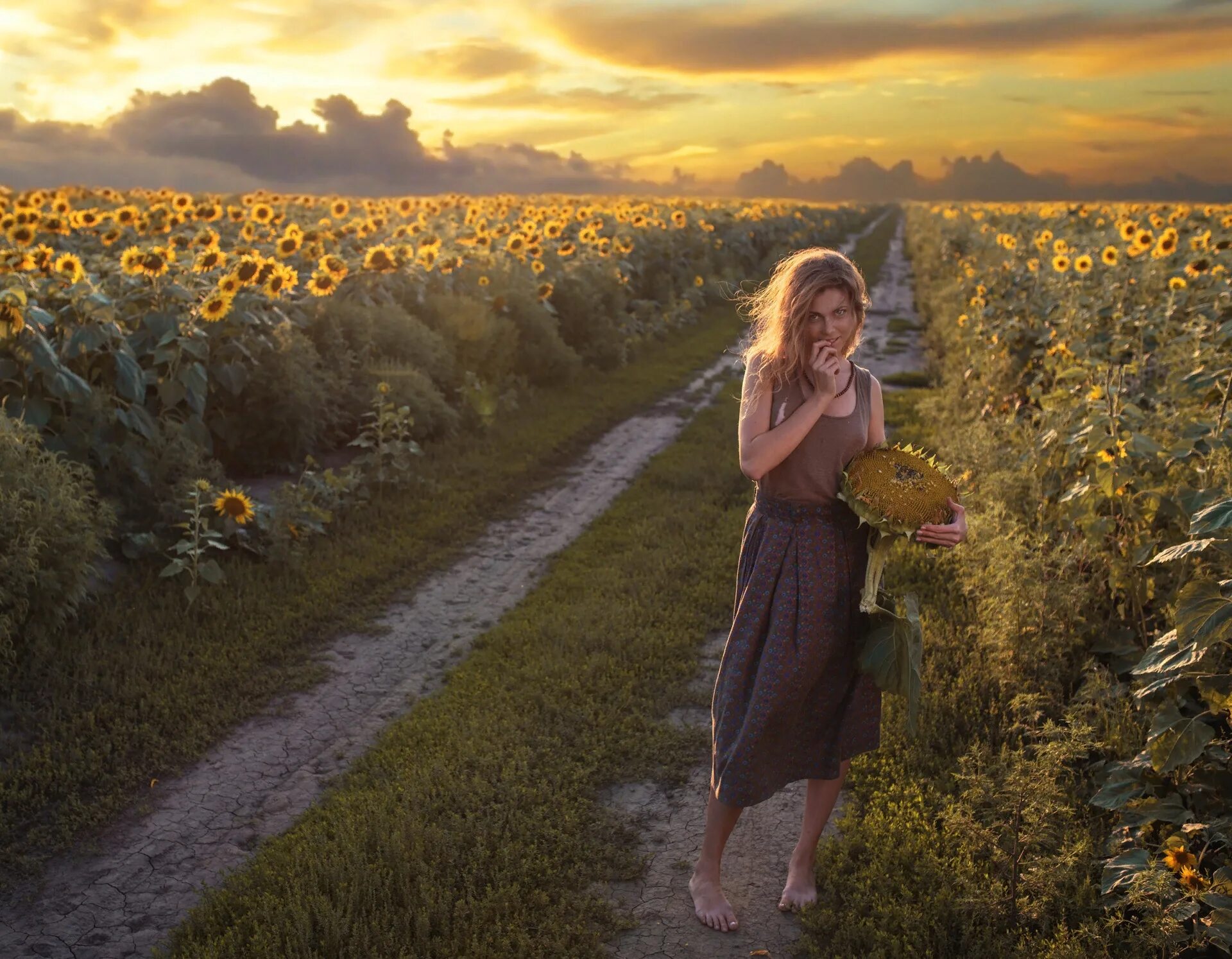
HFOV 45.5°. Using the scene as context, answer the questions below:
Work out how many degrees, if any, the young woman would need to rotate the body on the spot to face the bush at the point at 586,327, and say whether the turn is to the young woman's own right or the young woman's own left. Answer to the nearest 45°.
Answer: approximately 180°

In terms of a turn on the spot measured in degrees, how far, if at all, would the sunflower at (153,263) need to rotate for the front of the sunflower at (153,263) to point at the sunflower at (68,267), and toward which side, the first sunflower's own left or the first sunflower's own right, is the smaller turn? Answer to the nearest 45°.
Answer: approximately 45° to the first sunflower's own right

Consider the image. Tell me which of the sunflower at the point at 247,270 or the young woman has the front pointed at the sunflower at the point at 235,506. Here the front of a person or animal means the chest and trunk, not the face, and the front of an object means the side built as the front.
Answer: the sunflower at the point at 247,270

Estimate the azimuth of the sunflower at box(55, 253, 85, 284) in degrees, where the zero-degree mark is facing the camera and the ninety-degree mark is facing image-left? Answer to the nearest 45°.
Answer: approximately 0°

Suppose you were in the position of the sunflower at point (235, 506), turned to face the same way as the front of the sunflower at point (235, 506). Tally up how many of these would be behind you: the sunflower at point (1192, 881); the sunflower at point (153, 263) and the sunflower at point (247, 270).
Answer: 2

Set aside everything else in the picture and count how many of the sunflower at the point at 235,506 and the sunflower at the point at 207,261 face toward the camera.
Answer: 2

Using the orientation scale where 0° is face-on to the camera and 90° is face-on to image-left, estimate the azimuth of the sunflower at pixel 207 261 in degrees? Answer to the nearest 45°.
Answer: approximately 0°

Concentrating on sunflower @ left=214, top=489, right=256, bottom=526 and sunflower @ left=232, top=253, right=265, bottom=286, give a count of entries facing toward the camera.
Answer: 2

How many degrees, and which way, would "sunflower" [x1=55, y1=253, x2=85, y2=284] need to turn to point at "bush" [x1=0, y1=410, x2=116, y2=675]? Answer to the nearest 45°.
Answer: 0° — it already faces it
